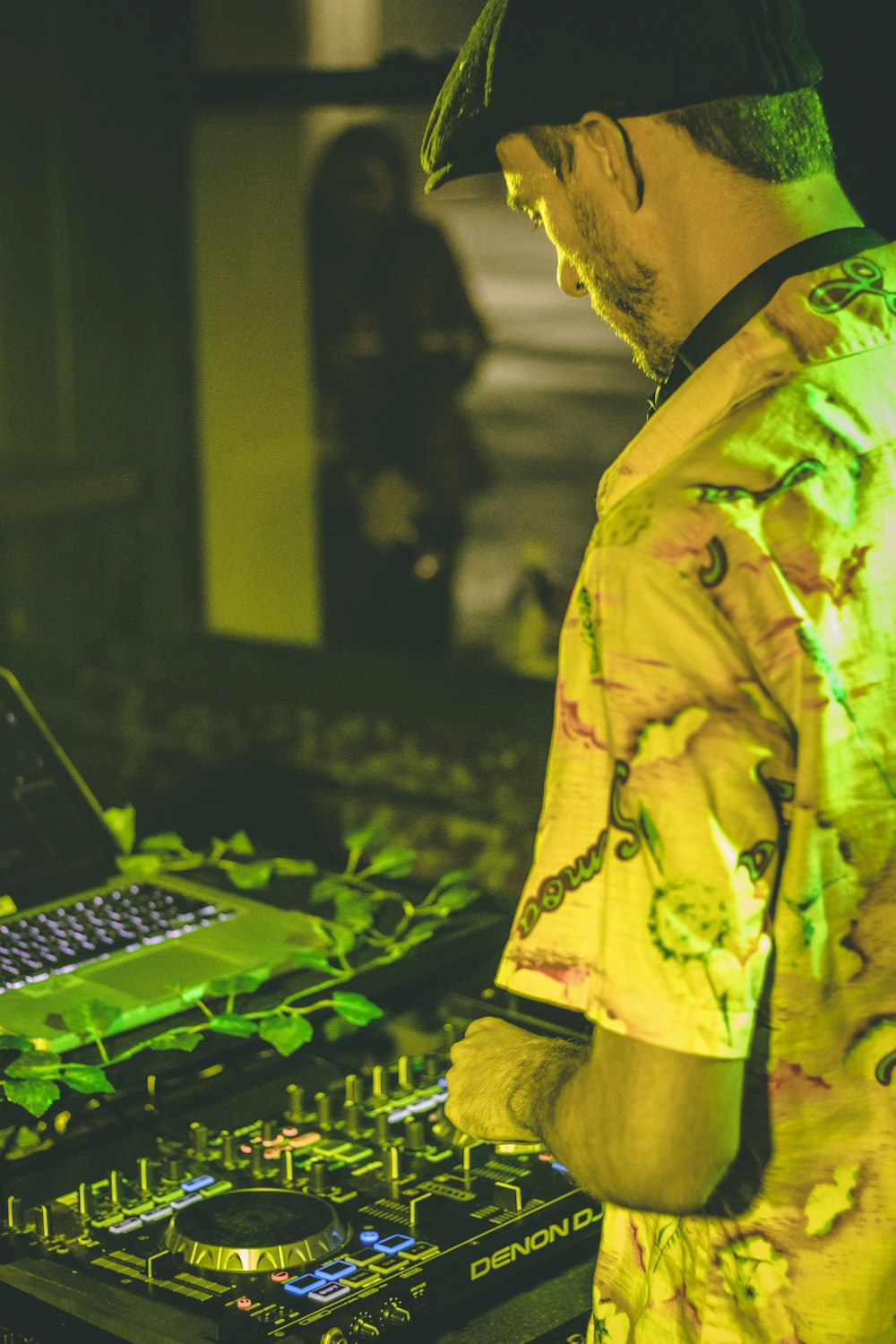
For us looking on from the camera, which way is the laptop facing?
facing the viewer and to the right of the viewer

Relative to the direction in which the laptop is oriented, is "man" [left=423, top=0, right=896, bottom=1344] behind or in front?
in front

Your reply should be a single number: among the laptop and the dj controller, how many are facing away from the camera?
0

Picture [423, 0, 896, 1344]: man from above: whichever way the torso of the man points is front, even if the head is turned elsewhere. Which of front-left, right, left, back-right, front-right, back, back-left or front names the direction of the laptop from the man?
front

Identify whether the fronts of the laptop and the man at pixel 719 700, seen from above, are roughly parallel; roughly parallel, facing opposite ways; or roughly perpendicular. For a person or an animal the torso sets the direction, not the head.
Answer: roughly parallel, facing opposite ways

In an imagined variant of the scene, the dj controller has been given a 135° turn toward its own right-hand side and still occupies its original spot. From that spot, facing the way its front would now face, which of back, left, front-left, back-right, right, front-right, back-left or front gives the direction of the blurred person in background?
right

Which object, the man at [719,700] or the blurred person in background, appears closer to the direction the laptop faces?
the man

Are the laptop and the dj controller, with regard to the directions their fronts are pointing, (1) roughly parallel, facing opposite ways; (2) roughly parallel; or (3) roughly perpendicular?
roughly parallel

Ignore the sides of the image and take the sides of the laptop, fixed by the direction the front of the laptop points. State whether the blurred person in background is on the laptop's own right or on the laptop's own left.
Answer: on the laptop's own left

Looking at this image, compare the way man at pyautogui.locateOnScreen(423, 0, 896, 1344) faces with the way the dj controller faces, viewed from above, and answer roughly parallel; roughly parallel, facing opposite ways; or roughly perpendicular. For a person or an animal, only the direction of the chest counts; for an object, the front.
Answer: roughly parallel, facing opposite ways

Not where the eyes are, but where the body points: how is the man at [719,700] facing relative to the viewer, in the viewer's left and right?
facing away from the viewer and to the left of the viewer

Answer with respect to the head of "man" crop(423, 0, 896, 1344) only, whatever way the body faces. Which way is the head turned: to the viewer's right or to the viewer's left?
to the viewer's left
